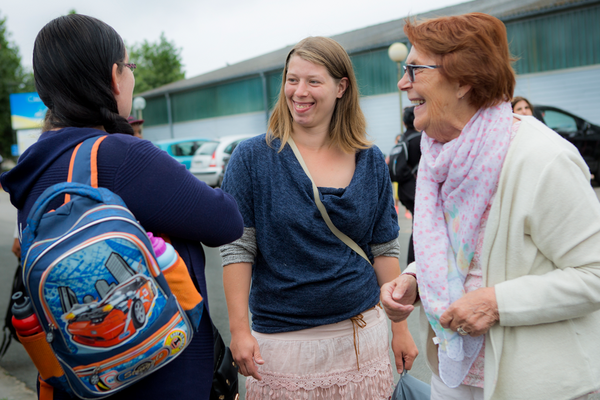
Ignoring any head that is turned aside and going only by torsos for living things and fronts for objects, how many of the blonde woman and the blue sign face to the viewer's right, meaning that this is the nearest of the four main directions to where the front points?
0

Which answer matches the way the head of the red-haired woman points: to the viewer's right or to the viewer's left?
to the viewer's left

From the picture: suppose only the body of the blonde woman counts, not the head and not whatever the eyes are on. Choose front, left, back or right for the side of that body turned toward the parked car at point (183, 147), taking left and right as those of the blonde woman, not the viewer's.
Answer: back

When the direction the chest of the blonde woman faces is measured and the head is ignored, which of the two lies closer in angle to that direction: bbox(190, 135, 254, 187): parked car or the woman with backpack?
the woman with backpack

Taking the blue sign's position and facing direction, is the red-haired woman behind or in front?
in front

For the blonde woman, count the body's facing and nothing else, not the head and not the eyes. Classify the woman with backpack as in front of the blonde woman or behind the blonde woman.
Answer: in front

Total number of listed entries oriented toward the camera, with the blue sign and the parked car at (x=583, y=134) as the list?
1

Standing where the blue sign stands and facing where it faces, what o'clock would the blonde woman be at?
The blonde woman is roughly at 12 o'clock from the blue sign.

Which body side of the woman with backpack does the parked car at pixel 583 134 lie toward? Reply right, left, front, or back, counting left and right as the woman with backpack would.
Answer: front
